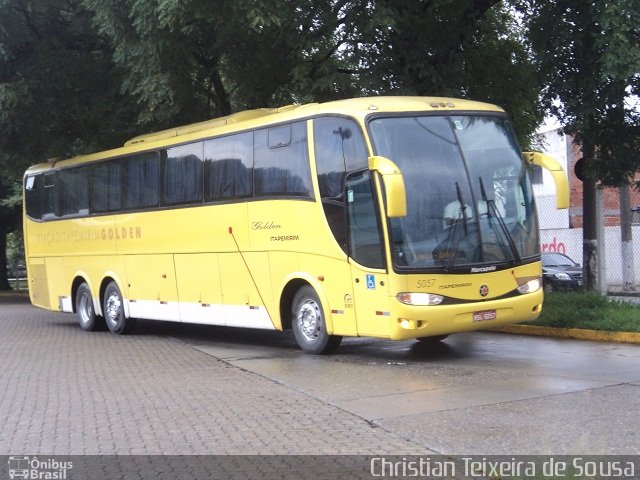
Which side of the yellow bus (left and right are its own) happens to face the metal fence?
left

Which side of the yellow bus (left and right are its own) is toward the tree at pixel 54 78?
back

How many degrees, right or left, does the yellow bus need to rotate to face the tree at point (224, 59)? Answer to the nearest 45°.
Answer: approximately 135° to its left

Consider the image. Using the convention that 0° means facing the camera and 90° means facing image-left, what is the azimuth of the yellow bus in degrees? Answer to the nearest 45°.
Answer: approximately 315°

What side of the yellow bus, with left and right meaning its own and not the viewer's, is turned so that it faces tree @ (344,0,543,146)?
left
